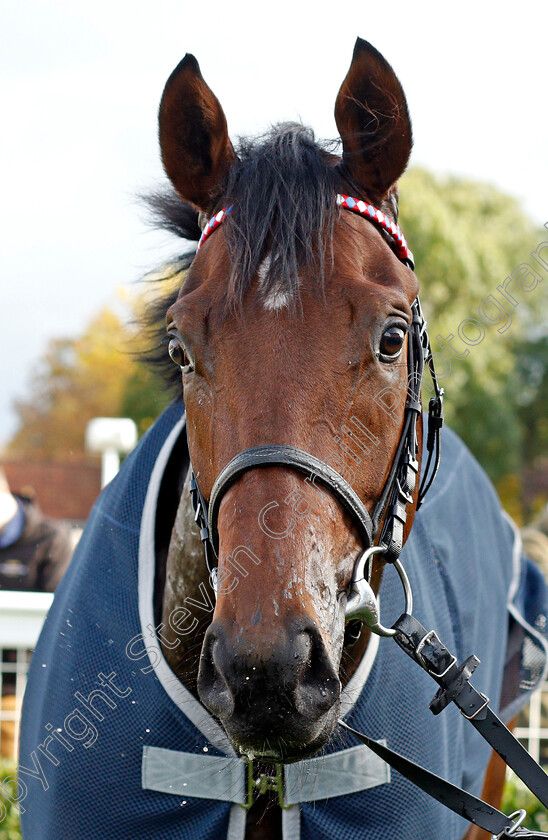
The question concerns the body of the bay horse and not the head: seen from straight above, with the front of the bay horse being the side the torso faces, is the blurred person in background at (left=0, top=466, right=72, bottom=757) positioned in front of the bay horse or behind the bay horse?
behind

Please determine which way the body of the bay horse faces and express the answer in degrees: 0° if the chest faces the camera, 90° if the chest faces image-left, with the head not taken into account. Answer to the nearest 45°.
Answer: approximately 0°
